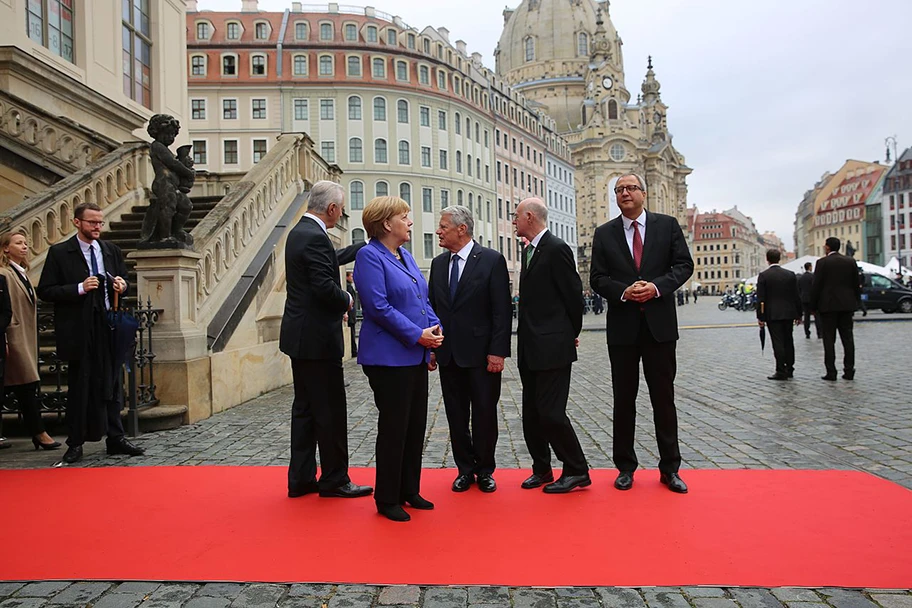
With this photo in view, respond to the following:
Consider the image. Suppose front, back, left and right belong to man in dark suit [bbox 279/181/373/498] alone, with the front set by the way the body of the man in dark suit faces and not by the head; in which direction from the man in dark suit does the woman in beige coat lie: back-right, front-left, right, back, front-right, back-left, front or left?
back-left

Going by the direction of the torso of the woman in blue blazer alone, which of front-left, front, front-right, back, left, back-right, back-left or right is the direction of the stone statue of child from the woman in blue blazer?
back

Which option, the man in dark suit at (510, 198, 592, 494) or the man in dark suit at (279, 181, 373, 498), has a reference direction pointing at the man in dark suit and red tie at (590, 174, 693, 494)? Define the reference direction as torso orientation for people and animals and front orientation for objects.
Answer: the man in dark suit at (279, 181, 373, 498)

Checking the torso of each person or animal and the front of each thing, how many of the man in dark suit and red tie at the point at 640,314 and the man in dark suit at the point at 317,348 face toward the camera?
1

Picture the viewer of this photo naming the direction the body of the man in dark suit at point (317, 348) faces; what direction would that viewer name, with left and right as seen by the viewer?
facing to the right of the viewer

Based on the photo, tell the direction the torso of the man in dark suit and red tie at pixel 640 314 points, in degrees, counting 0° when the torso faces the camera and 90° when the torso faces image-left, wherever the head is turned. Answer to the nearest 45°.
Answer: approximately 0°

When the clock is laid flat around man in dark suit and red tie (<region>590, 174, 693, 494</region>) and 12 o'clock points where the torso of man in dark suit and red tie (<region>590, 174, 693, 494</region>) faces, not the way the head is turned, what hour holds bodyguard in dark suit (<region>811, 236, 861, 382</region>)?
bodyguard in dark suit (<region>811, 236, 861, 382</region>) is roughly at 7 o'clock from man in dark suit and red tie (<region>590, 174, 693, 494</region>).

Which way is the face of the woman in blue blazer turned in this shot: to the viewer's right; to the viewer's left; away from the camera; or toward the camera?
to the viewer's right

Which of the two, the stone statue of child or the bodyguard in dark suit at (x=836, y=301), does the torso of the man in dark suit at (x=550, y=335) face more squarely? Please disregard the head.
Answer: the stone statue of child

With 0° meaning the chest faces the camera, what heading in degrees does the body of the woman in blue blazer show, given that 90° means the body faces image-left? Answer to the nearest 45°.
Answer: approximately 315°

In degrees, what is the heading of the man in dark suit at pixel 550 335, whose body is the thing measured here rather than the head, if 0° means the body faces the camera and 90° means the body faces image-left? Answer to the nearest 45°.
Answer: approximately 45°
